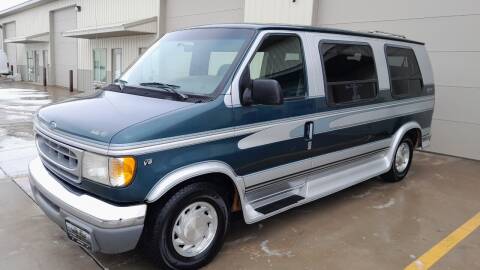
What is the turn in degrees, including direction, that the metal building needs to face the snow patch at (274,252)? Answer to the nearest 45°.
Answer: approximately 45° to its left

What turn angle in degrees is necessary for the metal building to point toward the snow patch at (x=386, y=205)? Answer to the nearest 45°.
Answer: approximately 45° to its left

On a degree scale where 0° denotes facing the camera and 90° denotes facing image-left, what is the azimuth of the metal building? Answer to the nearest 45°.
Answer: approximately 45°
